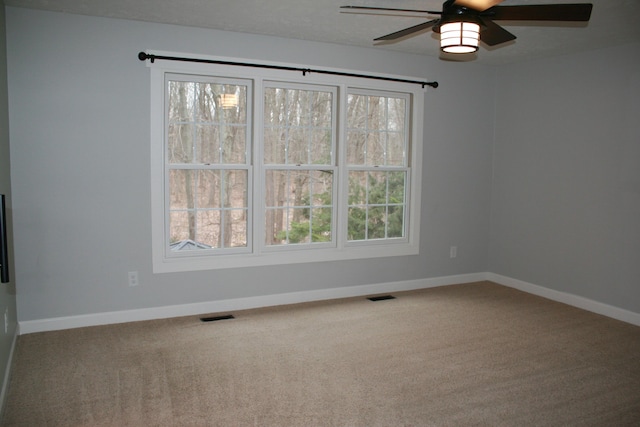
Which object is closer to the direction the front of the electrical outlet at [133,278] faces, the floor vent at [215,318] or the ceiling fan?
the ceiling fan

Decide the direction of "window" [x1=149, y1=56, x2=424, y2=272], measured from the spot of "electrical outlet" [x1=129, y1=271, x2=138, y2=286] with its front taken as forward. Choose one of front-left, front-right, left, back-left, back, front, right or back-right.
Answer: left

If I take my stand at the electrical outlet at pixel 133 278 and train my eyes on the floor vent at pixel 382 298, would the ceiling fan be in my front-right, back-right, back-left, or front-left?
front-right

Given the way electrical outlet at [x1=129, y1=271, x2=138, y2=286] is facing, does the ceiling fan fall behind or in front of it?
in front

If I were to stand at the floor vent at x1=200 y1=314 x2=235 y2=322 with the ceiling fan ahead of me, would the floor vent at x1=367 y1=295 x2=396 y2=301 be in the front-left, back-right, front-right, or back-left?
front-left

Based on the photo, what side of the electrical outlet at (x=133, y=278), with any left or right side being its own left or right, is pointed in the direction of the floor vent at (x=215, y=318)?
left

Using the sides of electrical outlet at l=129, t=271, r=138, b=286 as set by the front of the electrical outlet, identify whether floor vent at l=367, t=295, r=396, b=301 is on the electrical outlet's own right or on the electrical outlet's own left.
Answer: on the electrical outlet's own left

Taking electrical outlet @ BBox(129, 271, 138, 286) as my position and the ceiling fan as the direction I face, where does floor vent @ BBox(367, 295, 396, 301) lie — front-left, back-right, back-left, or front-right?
front-left

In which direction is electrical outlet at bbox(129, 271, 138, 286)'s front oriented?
toward the camera
